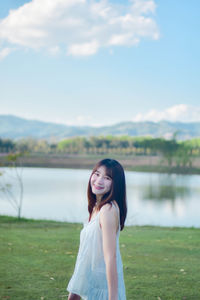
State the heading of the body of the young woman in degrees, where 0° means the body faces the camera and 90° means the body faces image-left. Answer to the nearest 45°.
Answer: approximately 90°
